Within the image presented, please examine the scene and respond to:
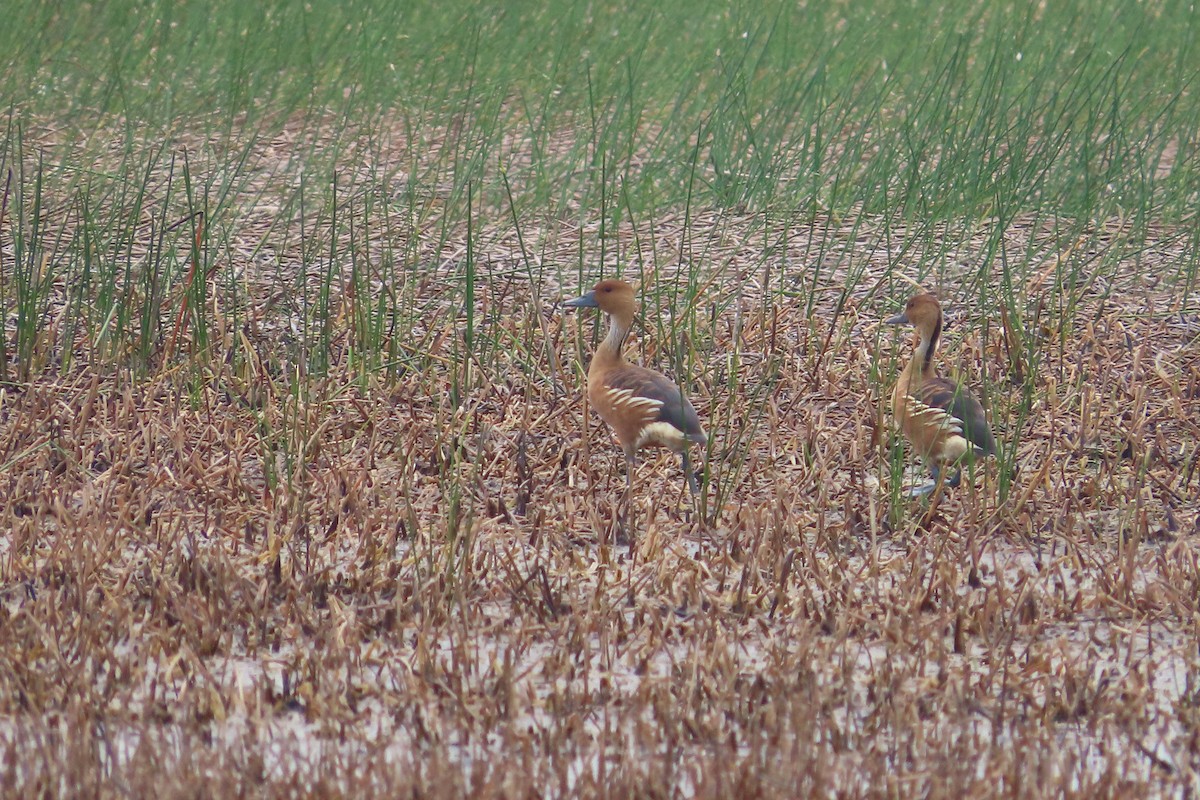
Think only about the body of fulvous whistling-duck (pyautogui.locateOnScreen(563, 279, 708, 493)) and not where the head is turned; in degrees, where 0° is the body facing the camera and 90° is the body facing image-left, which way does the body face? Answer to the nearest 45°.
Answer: approximately 90°

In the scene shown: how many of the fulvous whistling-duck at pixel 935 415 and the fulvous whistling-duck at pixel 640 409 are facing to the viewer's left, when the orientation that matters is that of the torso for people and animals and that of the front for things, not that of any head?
2

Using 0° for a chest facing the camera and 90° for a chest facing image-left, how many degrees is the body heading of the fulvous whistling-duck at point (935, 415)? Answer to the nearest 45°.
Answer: approximately 90°

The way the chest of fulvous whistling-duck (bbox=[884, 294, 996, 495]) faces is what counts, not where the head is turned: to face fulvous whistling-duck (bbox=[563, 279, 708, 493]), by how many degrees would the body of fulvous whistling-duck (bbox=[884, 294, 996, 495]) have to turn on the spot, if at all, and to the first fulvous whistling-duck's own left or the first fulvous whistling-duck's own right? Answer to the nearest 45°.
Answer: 0° — it already faces it

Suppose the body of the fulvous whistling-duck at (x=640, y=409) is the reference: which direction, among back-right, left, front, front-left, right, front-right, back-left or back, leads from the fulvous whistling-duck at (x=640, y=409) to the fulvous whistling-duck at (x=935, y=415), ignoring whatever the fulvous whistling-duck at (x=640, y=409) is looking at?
back
